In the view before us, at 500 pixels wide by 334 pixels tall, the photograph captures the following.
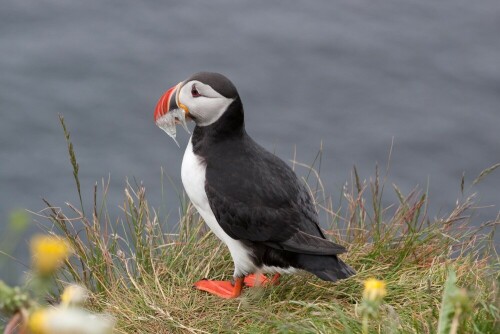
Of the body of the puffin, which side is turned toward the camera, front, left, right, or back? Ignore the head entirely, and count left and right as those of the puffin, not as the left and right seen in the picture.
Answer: left

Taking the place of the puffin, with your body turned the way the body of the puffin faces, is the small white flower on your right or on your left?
on your left
